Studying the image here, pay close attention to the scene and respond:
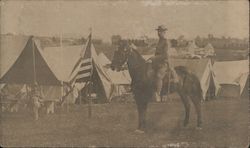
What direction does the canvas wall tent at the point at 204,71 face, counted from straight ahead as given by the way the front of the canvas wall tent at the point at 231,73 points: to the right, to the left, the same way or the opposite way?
the same way

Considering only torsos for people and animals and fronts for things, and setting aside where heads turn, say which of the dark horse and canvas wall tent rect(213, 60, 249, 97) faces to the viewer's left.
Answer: the dark horse

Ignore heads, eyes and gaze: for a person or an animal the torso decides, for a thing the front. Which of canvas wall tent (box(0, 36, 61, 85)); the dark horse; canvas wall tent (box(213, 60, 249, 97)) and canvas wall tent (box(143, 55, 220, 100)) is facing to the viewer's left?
the dark horse

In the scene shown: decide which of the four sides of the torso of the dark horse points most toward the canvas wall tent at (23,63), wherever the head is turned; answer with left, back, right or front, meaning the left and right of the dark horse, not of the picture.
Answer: front

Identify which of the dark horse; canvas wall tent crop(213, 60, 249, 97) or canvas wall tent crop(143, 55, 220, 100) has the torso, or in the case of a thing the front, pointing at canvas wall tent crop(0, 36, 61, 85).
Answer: the dark horse

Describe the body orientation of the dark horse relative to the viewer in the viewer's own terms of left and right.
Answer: facing to the left of the viewer

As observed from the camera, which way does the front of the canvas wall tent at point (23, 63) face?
facing the viewer and to the right of the viewer

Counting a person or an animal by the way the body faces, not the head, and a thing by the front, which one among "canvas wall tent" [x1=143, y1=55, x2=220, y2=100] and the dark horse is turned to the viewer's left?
the dark horse

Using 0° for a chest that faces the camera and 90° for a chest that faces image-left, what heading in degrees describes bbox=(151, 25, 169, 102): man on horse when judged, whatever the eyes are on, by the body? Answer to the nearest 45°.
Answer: approximately 45°

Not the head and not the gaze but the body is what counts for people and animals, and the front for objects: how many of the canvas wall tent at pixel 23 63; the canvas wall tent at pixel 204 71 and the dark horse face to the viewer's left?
1

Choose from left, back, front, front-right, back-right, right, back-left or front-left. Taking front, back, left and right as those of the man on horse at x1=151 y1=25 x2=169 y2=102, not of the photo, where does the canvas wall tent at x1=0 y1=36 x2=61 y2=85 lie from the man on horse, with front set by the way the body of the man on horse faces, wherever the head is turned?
front-right

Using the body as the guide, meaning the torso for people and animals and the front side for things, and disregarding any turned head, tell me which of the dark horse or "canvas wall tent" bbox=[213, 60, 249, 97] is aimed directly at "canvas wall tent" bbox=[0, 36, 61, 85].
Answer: the dark horse

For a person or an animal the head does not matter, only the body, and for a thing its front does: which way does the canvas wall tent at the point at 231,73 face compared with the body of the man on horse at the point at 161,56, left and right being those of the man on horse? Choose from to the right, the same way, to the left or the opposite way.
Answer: to the left

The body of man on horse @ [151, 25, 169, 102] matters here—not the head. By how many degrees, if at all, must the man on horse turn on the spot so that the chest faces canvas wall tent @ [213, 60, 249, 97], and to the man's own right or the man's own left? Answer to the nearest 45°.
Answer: approximately 135° to the man's own left
